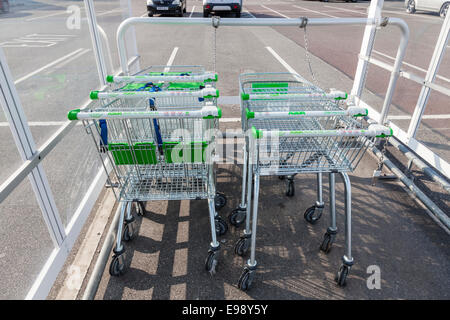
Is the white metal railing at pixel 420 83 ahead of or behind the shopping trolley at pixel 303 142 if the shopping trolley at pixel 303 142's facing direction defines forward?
ahead

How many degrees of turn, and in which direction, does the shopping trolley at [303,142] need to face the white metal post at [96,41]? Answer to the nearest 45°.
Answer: approximately 90° to its left

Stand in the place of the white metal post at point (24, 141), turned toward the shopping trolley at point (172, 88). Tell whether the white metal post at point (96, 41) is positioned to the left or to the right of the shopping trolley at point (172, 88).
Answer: left

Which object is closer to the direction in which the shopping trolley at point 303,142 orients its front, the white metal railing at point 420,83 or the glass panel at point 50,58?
the white metal railing

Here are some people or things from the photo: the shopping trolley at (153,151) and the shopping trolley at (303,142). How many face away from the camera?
2

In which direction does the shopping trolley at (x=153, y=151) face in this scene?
away from the camera

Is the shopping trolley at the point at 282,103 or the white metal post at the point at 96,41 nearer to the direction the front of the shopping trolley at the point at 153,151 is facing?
the white metal post

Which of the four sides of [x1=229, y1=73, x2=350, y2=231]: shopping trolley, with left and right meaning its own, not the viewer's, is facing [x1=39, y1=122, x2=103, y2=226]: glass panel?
left

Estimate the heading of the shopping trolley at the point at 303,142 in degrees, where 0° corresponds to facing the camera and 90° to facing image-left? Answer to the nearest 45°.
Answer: approximately 180°

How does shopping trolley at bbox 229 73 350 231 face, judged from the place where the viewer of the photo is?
facing away from the viewer

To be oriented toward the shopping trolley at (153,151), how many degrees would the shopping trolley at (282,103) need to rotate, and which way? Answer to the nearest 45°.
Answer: approximately 135° to its left
